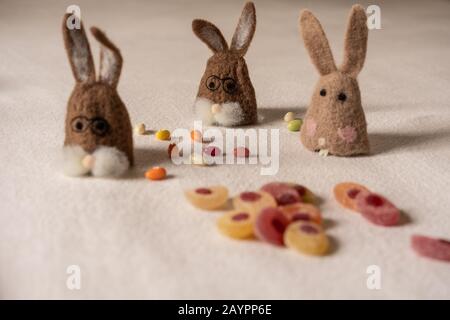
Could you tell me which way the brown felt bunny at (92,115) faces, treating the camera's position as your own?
facing the viewer

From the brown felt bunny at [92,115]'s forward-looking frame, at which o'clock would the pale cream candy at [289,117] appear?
The pale cream candy is roughly at 8 o'clock from the brown felt bunny.

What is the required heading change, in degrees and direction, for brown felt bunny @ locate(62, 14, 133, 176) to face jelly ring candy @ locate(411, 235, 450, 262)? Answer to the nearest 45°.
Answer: approximately 45° to its left

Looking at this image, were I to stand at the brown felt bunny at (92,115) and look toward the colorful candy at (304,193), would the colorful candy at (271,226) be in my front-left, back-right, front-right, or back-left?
front-right
